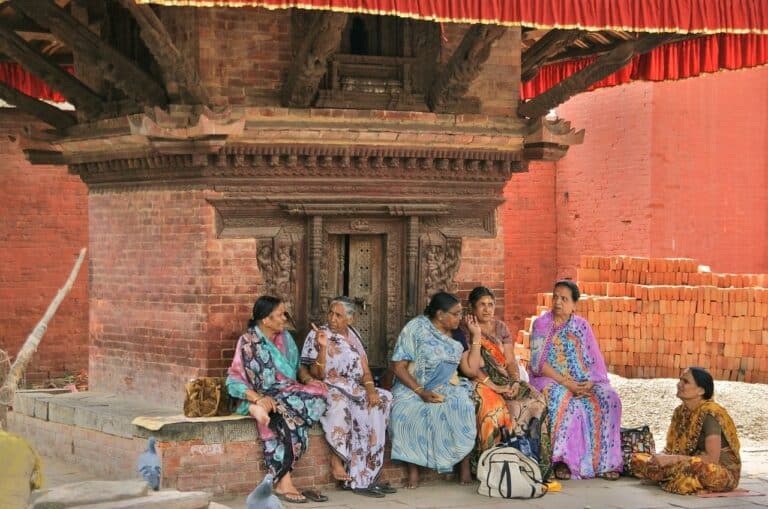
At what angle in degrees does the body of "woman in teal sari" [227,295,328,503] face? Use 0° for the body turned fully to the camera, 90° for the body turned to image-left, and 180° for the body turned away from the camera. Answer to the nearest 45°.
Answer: approximately 315°

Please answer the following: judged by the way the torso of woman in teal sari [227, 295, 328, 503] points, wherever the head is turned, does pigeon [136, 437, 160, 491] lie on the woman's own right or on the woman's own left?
on the woman's own right

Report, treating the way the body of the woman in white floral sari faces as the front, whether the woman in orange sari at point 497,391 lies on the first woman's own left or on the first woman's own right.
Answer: on the first woman's own left

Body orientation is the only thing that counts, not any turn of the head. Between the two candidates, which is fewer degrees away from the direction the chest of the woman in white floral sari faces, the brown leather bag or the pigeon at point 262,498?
the pigeon

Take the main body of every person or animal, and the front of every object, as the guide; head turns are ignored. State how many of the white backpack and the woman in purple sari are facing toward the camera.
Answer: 2

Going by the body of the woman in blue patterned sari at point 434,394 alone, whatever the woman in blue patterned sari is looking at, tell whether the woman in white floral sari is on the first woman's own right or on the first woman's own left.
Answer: on the first woman's own right

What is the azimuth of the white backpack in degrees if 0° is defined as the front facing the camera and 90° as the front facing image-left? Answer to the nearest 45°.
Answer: approximately 0°

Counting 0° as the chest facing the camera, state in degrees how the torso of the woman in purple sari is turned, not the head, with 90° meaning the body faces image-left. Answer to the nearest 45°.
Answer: approximately 0°

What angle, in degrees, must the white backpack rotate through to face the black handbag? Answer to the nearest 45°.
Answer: approximately 135° to its left
